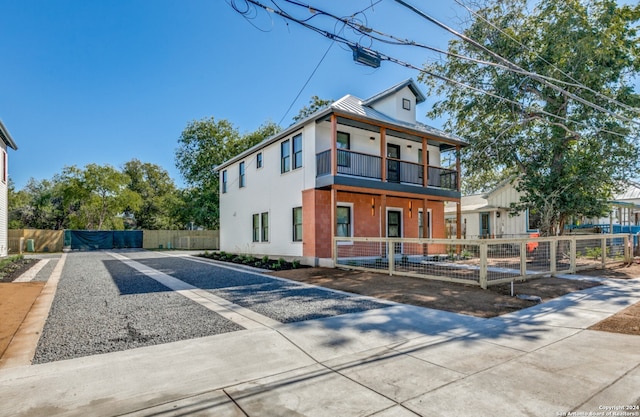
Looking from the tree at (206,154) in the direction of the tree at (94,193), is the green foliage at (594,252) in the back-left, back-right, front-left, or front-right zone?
back-left

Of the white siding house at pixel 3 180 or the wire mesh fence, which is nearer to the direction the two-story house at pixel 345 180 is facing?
the wire mesh fence

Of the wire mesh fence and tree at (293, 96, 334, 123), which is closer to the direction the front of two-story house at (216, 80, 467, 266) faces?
the wire mesh fence

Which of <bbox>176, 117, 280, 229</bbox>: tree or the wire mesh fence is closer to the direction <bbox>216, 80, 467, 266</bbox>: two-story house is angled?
the wire mesh fence

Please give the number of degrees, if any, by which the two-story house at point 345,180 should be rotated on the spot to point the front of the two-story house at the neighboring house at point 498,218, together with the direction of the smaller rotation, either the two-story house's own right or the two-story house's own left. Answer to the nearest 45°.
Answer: approximately 90° to the two-story house's own left

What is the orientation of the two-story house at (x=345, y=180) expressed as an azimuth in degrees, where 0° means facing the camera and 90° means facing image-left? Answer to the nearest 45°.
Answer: approximately 315°

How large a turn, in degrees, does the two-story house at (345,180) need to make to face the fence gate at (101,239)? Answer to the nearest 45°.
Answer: approximately 180°

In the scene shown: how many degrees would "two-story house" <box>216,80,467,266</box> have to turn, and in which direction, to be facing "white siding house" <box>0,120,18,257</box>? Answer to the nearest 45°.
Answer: approximately 135° to its right

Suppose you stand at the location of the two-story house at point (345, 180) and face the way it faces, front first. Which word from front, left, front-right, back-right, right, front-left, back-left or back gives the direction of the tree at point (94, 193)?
back

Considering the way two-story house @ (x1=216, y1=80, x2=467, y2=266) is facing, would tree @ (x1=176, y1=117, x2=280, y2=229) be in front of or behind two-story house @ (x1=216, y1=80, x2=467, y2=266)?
behind
